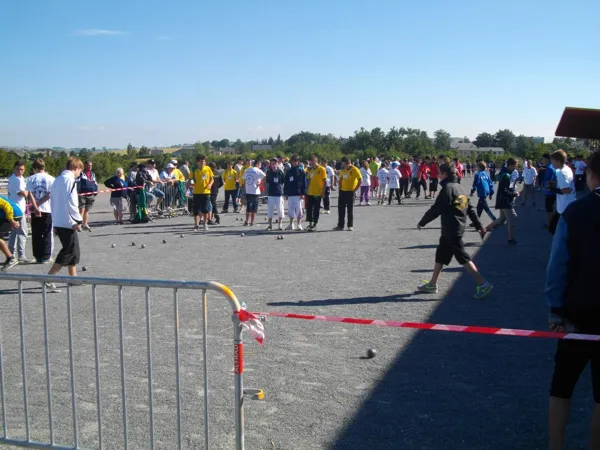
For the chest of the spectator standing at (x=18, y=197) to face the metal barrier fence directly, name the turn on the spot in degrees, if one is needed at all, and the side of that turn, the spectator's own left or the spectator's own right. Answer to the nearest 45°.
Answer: approximately 45° to the spectator's own right

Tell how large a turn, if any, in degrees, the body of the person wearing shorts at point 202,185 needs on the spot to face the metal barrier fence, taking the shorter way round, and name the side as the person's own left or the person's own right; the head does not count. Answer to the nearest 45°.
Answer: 0° — they already face it

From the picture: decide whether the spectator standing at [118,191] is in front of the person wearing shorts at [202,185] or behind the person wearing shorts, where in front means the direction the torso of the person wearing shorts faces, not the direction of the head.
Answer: behind

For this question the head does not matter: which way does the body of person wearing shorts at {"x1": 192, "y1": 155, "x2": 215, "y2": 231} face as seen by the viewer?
toward the camera

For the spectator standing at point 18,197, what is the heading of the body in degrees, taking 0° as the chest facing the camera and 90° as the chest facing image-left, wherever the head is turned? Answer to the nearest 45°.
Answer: approximately 315°

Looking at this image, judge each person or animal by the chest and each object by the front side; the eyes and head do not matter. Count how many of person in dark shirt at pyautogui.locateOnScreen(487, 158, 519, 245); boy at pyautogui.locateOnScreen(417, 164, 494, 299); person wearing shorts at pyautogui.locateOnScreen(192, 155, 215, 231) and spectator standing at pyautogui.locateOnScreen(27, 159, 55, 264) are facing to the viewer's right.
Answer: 1

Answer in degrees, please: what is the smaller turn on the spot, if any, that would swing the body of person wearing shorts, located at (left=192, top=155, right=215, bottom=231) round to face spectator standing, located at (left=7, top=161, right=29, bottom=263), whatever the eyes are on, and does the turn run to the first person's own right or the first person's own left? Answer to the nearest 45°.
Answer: approximately 45° to the first person's own right

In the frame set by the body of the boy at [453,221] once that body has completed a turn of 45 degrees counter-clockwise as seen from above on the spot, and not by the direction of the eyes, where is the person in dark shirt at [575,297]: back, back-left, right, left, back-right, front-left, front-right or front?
left
